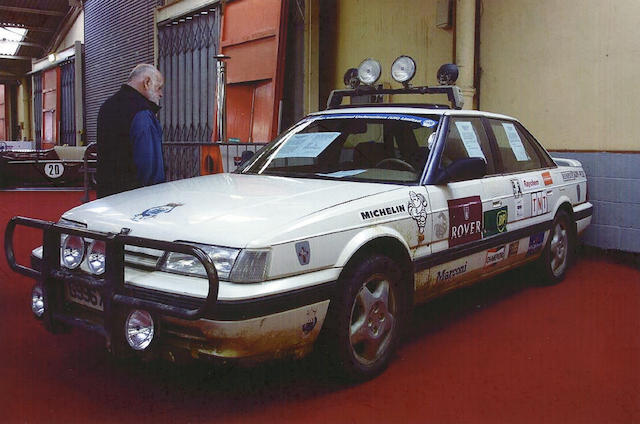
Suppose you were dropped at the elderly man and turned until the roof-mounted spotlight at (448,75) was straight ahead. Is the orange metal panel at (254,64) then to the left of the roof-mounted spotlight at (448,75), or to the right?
left

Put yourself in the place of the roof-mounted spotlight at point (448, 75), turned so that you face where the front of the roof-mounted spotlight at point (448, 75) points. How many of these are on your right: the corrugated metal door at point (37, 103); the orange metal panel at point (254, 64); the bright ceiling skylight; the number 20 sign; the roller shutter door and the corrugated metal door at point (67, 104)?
6

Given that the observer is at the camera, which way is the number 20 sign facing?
facing the viewer

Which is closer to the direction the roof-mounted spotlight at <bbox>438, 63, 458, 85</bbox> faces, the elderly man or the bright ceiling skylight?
the elderly man

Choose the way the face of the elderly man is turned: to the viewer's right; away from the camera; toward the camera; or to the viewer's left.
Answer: to the viewer's right

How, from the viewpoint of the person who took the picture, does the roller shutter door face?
facing the viewer and to the left of the viewer

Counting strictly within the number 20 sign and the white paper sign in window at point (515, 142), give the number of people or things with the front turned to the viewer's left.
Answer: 0

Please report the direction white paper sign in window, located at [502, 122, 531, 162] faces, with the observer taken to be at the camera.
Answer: facing the viewer and to the right of the viewer

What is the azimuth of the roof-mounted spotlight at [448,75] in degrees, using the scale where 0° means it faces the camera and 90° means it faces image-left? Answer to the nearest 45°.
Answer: approximately 45°

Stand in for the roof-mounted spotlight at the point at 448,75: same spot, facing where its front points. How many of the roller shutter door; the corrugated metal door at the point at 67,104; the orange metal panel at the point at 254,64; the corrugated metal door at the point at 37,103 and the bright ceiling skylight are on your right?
5

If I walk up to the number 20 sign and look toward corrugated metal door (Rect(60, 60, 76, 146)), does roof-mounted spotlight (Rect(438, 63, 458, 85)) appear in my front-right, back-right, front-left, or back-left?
back-right
